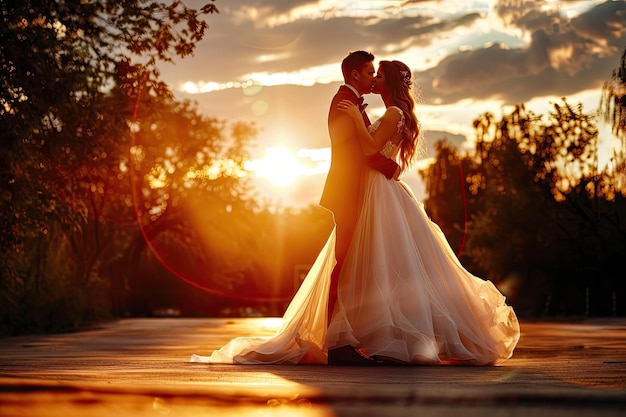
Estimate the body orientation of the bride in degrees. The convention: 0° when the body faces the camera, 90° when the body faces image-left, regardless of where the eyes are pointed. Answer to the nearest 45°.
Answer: approximately 90°

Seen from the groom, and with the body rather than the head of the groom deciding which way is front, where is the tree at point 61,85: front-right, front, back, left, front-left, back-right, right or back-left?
back-left

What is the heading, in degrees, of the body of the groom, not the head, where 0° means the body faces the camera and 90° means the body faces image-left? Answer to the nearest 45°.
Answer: approximately 270°

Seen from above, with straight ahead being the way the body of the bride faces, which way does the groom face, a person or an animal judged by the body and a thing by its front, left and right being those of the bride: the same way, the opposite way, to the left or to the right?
the opposite way

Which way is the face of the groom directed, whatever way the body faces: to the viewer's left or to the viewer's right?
to the viewer's right
